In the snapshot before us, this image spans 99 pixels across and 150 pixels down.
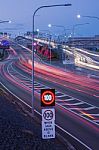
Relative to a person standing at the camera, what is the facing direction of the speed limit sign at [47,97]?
facing the viewer

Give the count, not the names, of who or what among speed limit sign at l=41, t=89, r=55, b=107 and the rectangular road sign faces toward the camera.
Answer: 2

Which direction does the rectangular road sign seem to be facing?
toward the camera

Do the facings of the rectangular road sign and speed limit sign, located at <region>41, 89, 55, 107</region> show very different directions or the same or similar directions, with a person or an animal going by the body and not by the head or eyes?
same or similar directions
